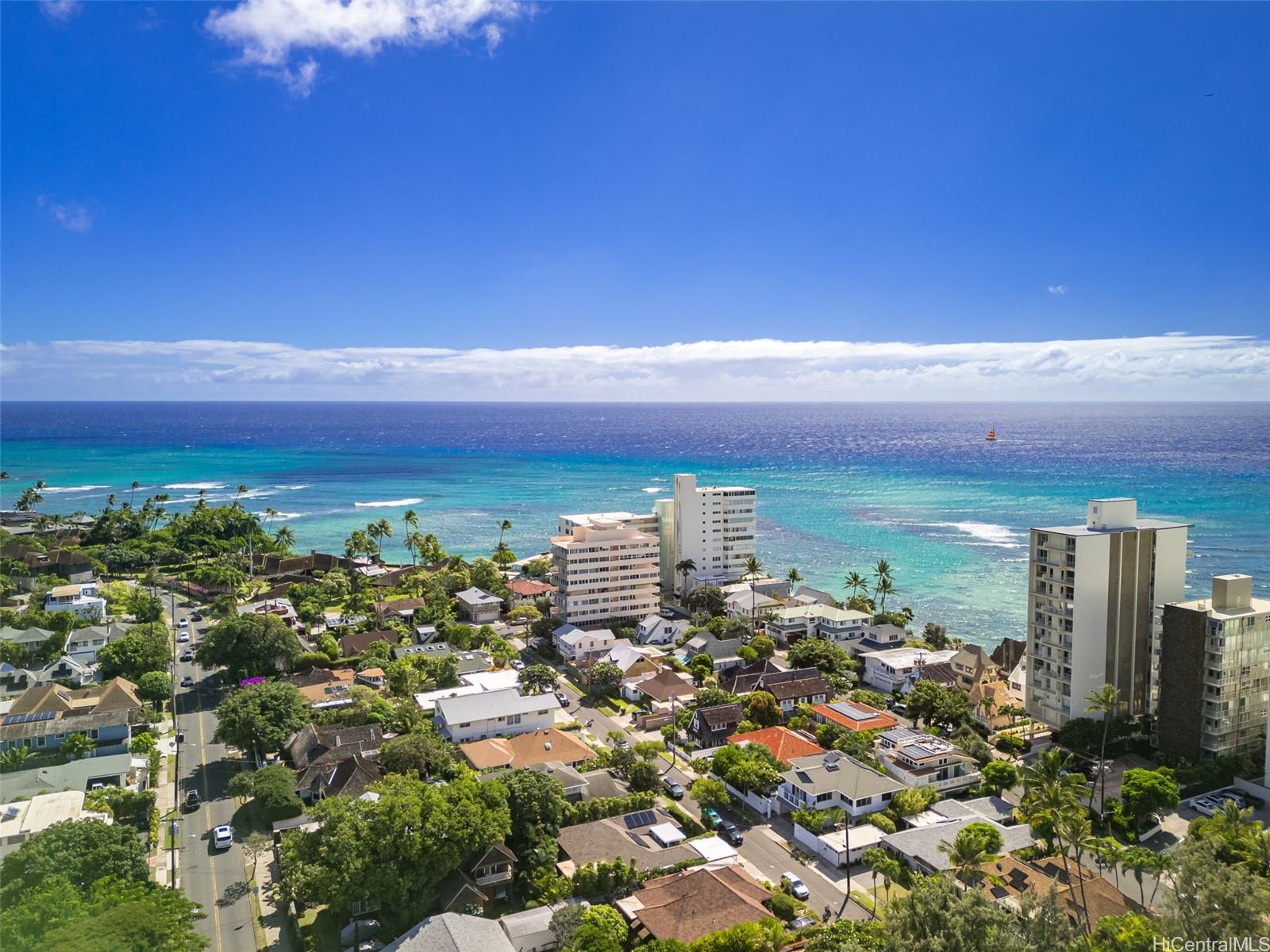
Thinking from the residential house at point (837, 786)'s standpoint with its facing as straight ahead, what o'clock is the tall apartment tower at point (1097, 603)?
The tall apartment tower is roughly at 6 o'clock from the residential house.

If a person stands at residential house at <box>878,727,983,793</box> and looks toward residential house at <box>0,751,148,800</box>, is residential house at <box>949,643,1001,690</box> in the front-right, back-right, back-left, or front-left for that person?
back-right

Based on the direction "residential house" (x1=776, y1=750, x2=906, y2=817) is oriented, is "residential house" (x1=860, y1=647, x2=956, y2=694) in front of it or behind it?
behind

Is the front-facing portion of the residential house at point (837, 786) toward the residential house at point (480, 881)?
yes

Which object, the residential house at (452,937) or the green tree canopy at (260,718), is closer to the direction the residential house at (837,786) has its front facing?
the residential house

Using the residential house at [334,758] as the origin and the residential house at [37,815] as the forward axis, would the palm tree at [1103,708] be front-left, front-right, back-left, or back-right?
back-left

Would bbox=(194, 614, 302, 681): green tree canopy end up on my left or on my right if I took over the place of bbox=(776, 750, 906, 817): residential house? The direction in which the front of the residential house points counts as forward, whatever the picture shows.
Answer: on my right

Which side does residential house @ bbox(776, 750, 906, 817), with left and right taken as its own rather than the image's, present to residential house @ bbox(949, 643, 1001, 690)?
back

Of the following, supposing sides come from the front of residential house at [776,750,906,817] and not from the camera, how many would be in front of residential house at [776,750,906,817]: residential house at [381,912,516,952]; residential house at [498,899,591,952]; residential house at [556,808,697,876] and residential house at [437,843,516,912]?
4

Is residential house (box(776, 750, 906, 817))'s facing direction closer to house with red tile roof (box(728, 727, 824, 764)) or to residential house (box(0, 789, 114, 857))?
the residential house

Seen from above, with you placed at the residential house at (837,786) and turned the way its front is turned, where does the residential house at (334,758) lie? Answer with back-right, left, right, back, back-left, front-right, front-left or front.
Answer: front-right

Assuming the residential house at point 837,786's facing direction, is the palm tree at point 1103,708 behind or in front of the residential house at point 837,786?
behind

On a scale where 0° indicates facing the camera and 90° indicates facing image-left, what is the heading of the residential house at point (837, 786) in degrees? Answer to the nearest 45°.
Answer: approximately 45°

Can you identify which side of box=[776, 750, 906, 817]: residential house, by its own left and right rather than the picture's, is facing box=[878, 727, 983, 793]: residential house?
back

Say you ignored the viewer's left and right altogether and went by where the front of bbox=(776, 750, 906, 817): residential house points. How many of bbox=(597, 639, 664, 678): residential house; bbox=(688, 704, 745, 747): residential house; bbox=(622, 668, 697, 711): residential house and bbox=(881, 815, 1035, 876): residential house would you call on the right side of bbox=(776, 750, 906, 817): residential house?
3

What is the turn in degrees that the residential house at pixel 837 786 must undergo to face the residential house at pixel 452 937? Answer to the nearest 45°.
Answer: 0° — it already faces it

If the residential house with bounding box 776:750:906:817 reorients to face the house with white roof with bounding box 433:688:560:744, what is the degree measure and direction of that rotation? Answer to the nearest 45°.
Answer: approximately 45° to its right

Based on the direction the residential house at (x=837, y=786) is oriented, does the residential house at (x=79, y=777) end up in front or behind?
in front

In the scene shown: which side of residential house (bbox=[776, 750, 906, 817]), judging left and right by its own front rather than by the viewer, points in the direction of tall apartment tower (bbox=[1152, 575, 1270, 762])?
back
